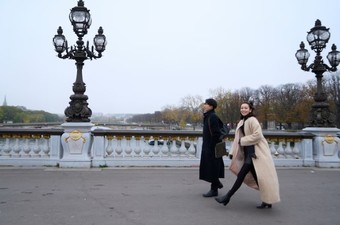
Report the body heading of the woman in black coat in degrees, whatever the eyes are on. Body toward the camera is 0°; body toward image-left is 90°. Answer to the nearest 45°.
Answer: approximately 90°

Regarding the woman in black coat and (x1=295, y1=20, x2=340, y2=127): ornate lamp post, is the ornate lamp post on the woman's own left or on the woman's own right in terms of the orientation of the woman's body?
on the woman's own right

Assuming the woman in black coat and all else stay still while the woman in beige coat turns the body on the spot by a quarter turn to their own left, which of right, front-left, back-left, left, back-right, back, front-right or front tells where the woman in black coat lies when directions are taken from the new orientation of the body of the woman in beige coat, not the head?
back-right

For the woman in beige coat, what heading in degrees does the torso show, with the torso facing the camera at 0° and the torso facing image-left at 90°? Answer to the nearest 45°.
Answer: approximately 90°

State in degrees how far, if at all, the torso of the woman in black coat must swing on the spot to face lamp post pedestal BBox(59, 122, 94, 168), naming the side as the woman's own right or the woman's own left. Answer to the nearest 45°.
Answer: approximately 45° to the woman's own right

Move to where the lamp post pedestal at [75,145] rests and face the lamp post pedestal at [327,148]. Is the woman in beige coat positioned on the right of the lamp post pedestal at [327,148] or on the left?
right

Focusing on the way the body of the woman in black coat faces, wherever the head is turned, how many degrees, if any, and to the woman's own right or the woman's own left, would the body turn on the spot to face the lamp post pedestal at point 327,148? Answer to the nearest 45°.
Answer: approximately 135° to the woman's own right

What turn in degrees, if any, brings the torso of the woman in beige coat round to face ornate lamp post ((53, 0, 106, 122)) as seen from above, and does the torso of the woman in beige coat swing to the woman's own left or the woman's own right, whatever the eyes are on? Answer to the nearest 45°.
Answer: approximately 45° to the woman's own right

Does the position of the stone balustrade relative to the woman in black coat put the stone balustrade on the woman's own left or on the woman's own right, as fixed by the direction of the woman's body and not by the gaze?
on the woman's own right
